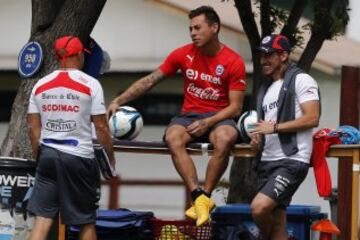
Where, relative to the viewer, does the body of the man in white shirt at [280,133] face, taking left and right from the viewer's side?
facing the viewer and to the left of the viewer

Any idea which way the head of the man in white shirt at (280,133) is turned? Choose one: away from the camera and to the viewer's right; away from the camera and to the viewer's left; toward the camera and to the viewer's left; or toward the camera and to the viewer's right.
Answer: toward the camera and to the viewer's left

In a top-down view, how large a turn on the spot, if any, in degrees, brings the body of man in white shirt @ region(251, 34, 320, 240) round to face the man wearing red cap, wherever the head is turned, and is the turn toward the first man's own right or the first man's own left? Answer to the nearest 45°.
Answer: approximately 45° to the first man's own right

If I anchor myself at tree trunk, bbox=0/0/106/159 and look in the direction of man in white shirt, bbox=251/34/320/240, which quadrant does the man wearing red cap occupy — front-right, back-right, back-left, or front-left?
front-right

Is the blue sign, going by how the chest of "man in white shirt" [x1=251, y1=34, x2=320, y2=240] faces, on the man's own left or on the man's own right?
on the man's own right

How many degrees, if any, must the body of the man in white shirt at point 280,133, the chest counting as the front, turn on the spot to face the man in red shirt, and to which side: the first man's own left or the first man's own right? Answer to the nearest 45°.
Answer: approximately 90° to the first man's own right

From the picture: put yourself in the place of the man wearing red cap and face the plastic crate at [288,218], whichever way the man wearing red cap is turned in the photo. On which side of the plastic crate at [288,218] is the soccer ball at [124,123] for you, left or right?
left
